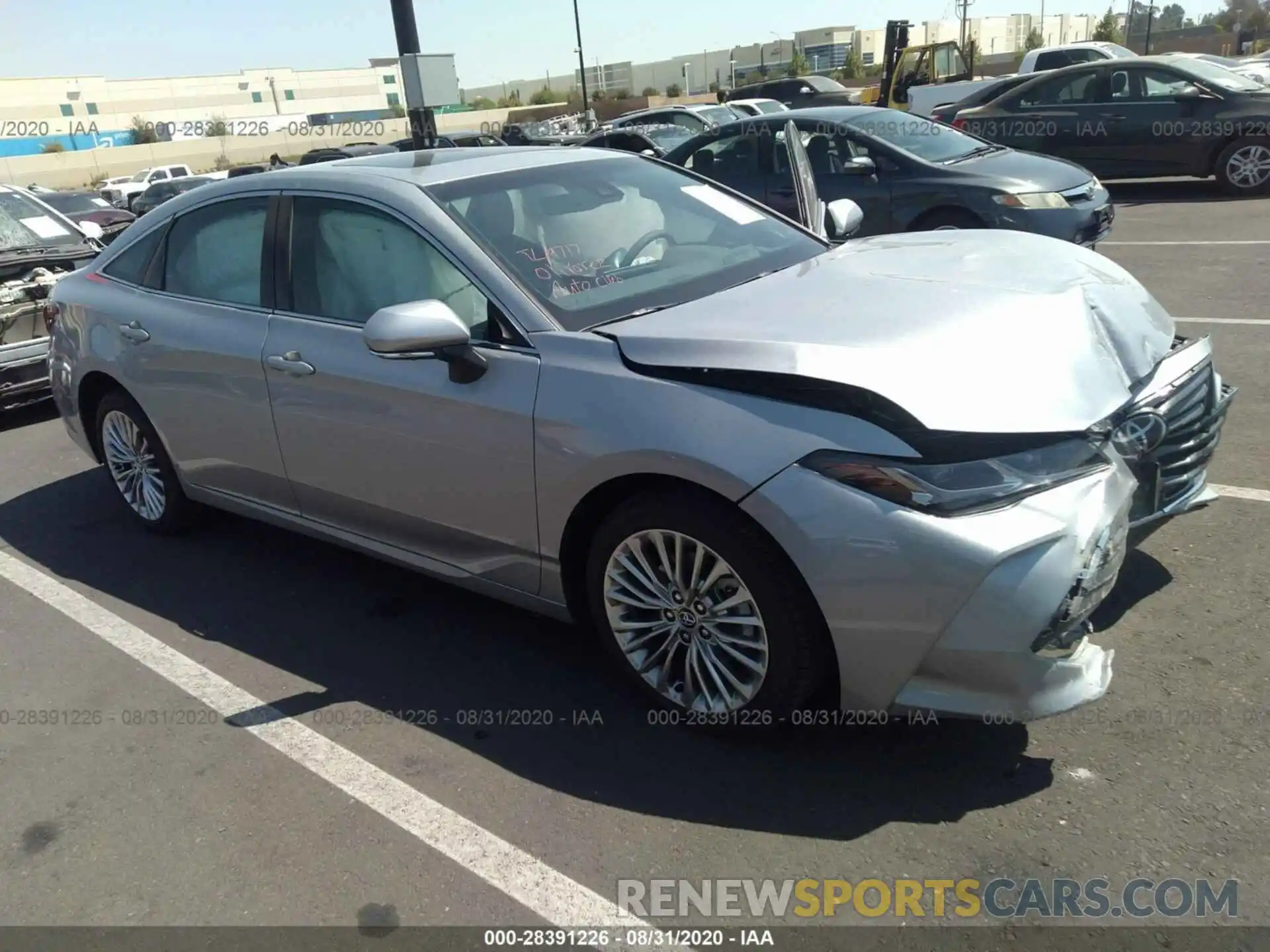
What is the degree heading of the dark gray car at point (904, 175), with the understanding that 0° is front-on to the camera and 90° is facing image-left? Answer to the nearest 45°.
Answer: approximately 315°

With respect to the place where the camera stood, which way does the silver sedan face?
facing the viewer and to the right of the viewer

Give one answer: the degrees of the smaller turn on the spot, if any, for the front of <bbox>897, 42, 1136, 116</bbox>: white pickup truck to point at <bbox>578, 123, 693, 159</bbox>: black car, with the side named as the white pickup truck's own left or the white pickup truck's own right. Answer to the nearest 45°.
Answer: approximately 135° to the white pickup truck's own right

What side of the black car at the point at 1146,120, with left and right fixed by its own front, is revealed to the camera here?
right

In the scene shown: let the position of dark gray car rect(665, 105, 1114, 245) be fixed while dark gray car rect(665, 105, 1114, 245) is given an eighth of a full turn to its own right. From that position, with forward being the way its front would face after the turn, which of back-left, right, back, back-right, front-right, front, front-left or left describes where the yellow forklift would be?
back

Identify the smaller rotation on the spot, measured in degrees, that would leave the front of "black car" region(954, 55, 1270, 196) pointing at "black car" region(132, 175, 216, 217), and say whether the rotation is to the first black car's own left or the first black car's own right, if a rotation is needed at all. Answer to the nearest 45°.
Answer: approximately 180°

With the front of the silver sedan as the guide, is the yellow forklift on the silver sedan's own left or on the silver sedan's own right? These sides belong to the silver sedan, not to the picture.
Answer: on the silver sedan's own left

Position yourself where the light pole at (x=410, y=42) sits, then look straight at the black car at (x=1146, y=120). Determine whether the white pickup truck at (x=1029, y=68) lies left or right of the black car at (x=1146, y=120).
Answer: left

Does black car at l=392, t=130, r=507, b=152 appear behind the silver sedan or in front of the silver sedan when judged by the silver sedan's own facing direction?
behind

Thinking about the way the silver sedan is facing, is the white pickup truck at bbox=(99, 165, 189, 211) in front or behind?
behind

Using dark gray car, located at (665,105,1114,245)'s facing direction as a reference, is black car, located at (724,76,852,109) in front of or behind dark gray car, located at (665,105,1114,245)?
behind

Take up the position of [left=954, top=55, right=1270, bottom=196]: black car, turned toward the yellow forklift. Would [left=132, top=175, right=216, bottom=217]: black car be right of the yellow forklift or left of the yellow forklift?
left

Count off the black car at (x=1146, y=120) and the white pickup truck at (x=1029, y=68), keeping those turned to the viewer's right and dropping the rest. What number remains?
2

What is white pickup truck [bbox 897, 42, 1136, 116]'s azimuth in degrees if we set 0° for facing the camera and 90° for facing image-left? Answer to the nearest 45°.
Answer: approximately 270°

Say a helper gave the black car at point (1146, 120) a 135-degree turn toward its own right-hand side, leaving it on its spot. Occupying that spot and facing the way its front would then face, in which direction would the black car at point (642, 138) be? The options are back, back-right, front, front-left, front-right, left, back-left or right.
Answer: front-right

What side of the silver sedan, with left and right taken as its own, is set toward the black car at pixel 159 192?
back
